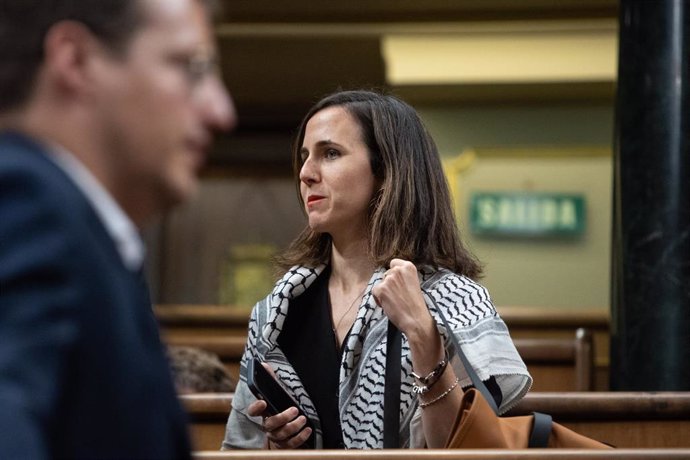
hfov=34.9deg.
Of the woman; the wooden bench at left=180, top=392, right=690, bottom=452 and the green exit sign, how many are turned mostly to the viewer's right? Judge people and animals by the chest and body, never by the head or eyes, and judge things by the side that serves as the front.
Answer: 0

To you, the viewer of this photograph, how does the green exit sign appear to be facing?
facing the viewer

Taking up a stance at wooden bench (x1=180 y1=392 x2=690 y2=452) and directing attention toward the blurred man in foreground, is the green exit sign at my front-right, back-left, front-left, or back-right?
back-right

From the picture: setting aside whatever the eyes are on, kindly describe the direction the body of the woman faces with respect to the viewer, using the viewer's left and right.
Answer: facing the viewer and to the left of the viewer

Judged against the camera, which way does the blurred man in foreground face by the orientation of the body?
to the viewer's right

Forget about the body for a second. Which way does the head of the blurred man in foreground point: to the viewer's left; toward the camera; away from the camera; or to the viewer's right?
to the viewer's right

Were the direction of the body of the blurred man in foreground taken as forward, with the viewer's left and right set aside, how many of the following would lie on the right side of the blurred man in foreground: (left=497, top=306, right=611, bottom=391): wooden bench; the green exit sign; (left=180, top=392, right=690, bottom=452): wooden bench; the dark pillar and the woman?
0

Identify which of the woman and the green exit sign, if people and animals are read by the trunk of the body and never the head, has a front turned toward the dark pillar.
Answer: the green exit sign

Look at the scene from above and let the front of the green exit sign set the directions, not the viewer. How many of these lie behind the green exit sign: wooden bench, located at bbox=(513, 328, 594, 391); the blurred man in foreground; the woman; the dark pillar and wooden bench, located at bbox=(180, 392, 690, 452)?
0

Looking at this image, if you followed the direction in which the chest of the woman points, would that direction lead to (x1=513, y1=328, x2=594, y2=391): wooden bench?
no

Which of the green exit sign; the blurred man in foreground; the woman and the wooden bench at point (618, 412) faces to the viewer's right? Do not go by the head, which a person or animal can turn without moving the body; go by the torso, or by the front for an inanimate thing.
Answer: the blurred man in foreground

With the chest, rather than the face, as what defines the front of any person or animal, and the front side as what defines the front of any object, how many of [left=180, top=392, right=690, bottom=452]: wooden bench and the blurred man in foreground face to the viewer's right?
1

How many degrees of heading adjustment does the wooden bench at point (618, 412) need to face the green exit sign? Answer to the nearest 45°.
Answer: approximately 180°

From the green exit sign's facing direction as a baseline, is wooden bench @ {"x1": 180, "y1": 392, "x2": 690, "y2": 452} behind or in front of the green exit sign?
in front

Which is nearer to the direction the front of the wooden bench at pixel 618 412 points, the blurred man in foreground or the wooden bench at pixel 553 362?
the blurred man in foreground

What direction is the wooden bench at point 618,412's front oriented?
toward the camera

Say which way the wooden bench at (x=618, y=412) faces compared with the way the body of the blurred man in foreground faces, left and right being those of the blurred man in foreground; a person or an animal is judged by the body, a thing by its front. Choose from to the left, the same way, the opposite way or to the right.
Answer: to the right
